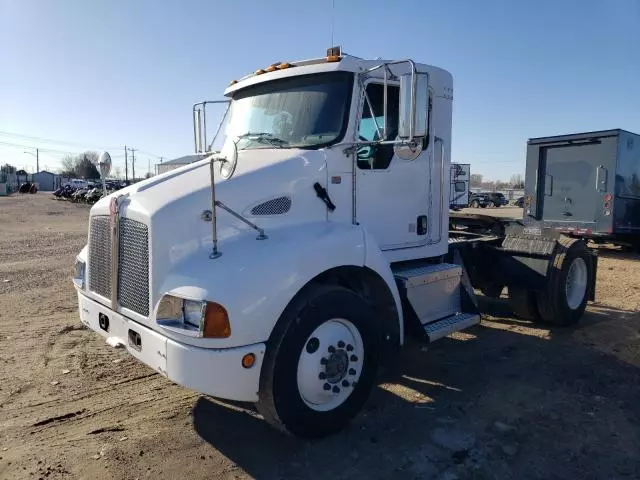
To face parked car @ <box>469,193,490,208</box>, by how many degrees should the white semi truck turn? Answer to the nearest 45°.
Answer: approximately 135° to its right

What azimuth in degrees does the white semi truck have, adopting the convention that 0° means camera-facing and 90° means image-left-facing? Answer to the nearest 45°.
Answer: approximately 45°
